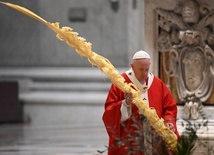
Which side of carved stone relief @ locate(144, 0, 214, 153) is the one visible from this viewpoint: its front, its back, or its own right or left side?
front

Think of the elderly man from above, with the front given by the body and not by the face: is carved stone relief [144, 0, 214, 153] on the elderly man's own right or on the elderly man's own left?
on the elderly man's own left

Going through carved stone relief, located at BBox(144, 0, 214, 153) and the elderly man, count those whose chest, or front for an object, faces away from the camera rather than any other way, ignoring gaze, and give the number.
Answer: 0
